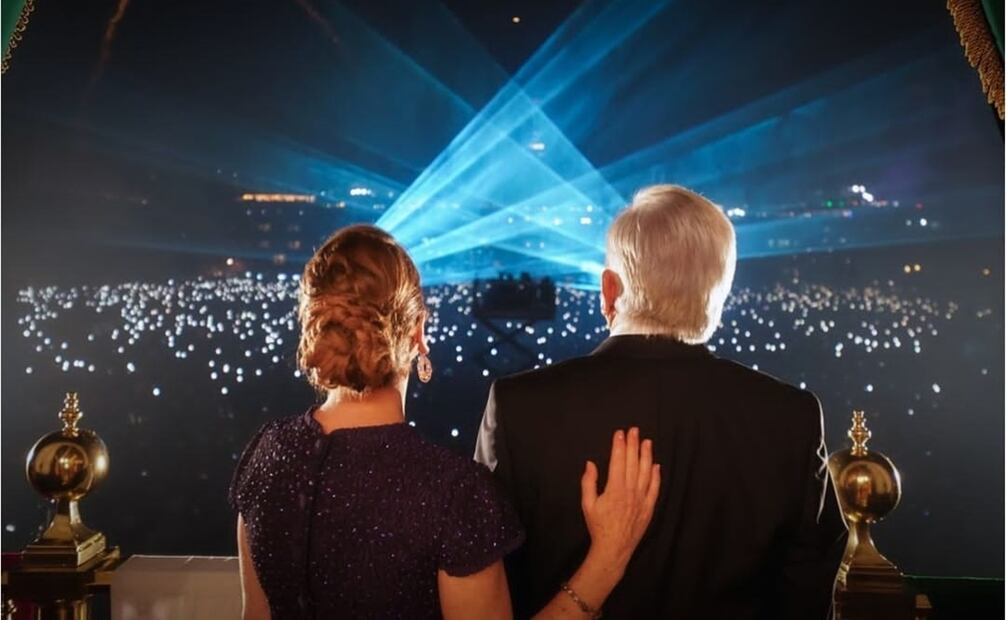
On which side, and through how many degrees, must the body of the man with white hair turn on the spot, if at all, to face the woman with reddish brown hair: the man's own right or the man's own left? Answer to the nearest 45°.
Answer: approximately 135° to the man's own left

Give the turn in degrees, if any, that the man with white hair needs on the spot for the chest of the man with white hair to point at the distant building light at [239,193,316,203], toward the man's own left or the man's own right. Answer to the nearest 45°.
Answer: approximately 45° to the man's own left

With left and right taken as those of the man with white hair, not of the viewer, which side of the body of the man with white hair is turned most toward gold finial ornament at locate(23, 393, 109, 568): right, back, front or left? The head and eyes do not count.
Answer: left

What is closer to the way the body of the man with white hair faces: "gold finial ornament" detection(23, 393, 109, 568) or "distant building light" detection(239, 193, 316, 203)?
the distant building light

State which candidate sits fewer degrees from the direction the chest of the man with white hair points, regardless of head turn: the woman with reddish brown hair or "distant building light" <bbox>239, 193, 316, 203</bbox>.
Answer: the distant building light

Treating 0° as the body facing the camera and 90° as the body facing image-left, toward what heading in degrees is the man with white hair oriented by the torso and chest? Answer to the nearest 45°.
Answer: approximately 180°
